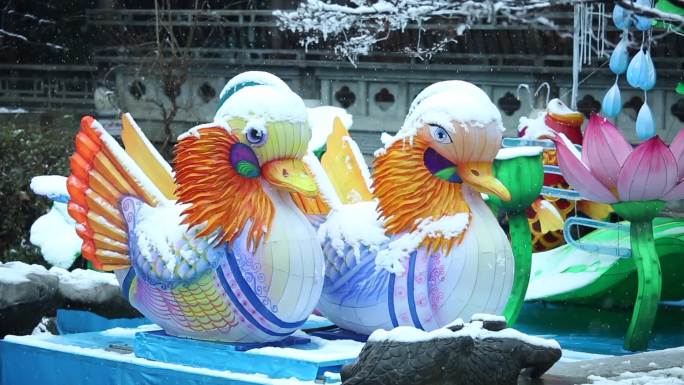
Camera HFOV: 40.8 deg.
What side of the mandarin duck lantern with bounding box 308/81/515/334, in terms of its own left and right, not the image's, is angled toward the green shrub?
back

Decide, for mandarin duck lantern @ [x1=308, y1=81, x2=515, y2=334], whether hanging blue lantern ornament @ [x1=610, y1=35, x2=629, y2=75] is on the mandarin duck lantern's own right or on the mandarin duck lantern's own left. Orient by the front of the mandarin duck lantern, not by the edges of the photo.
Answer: on the mandarin duck lantern's own left

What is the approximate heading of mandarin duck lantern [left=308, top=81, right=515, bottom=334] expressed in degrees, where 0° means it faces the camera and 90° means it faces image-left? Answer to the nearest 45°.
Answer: approximately 315°

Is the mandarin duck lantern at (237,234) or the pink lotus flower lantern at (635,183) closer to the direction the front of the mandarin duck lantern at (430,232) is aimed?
the pink lotus flower lantern

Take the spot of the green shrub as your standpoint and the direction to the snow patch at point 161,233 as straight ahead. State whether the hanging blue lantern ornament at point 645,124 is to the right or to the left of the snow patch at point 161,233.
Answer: left

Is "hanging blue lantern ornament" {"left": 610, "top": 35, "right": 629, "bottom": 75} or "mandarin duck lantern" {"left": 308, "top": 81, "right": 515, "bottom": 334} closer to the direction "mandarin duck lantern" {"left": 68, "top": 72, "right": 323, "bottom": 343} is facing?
the mandarin duck lantern

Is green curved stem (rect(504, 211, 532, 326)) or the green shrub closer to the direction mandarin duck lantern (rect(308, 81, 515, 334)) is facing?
the green curved stem

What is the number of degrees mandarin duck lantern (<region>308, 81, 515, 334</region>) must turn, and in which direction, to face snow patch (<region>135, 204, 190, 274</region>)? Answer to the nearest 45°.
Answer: approximately 135° to its right
